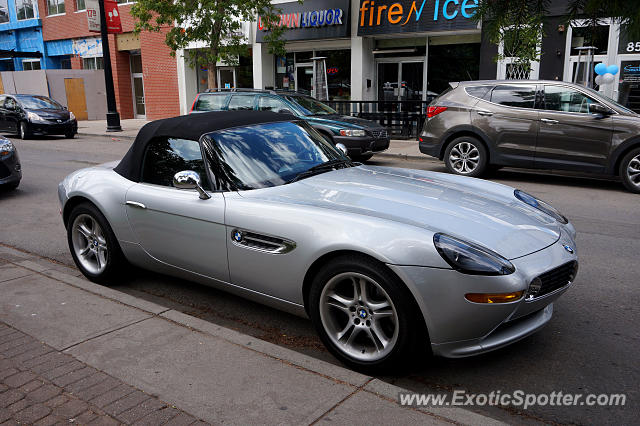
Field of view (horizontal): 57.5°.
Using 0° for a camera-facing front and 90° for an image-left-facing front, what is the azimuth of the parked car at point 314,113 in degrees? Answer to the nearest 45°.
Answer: approximately 315°

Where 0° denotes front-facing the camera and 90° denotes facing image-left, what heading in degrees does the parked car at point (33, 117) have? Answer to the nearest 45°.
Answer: approximately 315°

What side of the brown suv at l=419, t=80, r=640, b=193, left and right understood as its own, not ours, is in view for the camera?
right

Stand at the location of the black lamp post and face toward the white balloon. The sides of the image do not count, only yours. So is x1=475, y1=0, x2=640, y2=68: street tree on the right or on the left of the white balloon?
right

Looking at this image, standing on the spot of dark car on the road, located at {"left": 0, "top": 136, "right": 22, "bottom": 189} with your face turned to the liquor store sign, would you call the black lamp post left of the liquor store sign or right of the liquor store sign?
left

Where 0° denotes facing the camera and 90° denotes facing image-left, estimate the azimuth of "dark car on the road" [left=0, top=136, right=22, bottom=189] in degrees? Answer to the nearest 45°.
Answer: approximately 315°

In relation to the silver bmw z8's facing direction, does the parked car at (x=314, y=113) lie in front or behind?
behind

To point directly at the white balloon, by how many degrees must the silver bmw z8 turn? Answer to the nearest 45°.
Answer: approximately 90° to its left

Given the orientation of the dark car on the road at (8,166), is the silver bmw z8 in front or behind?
in front

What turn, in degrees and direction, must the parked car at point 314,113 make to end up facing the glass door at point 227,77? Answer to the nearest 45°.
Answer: approximately 135° to its left

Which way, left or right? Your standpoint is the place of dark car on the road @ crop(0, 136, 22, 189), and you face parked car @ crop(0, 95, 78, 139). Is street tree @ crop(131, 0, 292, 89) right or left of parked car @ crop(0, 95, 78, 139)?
right

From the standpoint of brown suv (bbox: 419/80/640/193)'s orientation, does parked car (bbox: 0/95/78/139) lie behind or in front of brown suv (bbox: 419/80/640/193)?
behind

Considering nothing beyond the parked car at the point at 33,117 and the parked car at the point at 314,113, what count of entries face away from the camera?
0
